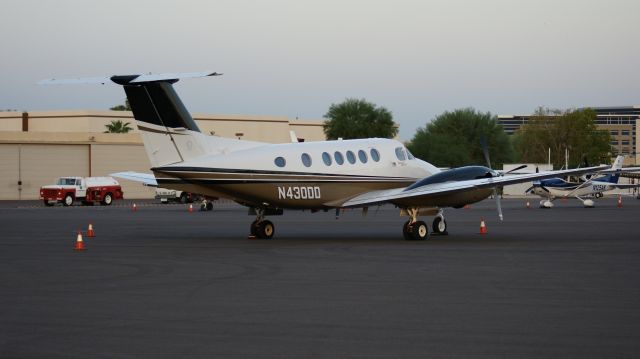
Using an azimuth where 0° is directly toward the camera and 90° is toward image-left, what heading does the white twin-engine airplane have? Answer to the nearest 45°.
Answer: approximately 225°
